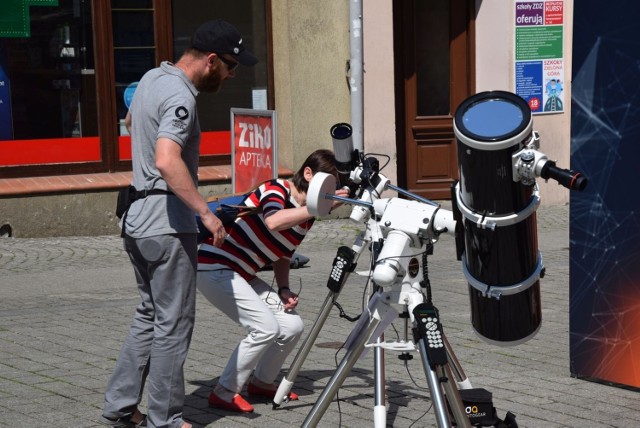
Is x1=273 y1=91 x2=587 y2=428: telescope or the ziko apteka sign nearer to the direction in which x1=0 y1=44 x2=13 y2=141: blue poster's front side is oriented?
the telescope

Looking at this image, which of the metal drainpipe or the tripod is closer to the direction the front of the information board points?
the tripod

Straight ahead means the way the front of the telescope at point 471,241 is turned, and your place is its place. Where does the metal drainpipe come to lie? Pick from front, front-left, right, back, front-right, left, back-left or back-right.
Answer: back

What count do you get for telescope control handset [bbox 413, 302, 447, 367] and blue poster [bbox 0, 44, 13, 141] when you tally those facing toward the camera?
2

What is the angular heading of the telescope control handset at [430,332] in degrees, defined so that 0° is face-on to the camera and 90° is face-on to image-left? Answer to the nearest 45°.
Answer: approximately 0°

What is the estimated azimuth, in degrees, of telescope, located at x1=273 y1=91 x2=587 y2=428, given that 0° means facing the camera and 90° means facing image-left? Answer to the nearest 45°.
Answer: approximately 0°

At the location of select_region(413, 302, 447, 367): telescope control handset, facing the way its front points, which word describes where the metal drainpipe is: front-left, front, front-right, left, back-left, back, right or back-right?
back
